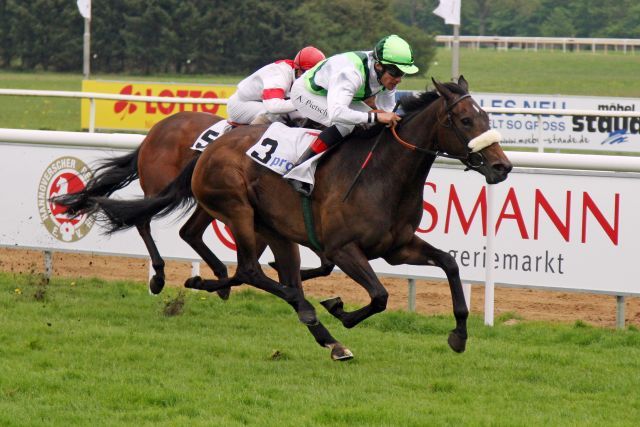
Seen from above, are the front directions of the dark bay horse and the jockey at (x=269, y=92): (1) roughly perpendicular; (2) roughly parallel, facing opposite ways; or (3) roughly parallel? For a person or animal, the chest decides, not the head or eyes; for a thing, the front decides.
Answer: roughly parallel

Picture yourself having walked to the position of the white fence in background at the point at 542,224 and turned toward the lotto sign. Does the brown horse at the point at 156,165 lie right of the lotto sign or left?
left

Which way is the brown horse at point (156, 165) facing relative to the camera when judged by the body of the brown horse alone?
to the viewer's right

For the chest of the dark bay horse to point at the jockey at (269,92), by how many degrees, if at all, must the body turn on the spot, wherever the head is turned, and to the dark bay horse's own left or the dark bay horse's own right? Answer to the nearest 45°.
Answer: approximately 90° to the dark bay horse's own left

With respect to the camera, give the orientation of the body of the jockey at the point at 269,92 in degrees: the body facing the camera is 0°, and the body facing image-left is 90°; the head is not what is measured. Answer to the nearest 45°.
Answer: approximately 270°

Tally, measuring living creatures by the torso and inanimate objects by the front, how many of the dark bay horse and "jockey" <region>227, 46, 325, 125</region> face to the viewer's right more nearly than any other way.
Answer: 2

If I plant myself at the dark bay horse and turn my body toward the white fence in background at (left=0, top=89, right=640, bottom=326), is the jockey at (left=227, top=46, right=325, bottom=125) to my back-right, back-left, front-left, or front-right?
front-left

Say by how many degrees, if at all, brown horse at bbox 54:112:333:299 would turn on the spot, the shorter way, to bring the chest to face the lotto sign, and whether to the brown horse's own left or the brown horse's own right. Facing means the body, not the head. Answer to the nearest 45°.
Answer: approximately 90° to the brown horse's own left

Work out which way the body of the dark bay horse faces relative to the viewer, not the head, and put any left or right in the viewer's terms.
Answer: facing to the right of the viewer

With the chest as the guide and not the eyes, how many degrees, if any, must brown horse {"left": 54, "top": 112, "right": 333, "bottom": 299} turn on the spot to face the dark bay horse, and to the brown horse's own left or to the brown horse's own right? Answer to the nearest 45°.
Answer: approximately 45° to the brown horse's own right

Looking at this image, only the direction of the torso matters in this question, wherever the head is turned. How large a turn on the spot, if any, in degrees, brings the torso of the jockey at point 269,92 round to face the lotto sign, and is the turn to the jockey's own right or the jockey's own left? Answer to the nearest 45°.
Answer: approximately 90° to the jockey's own left

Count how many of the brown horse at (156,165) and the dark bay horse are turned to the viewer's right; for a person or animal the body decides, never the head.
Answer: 2
